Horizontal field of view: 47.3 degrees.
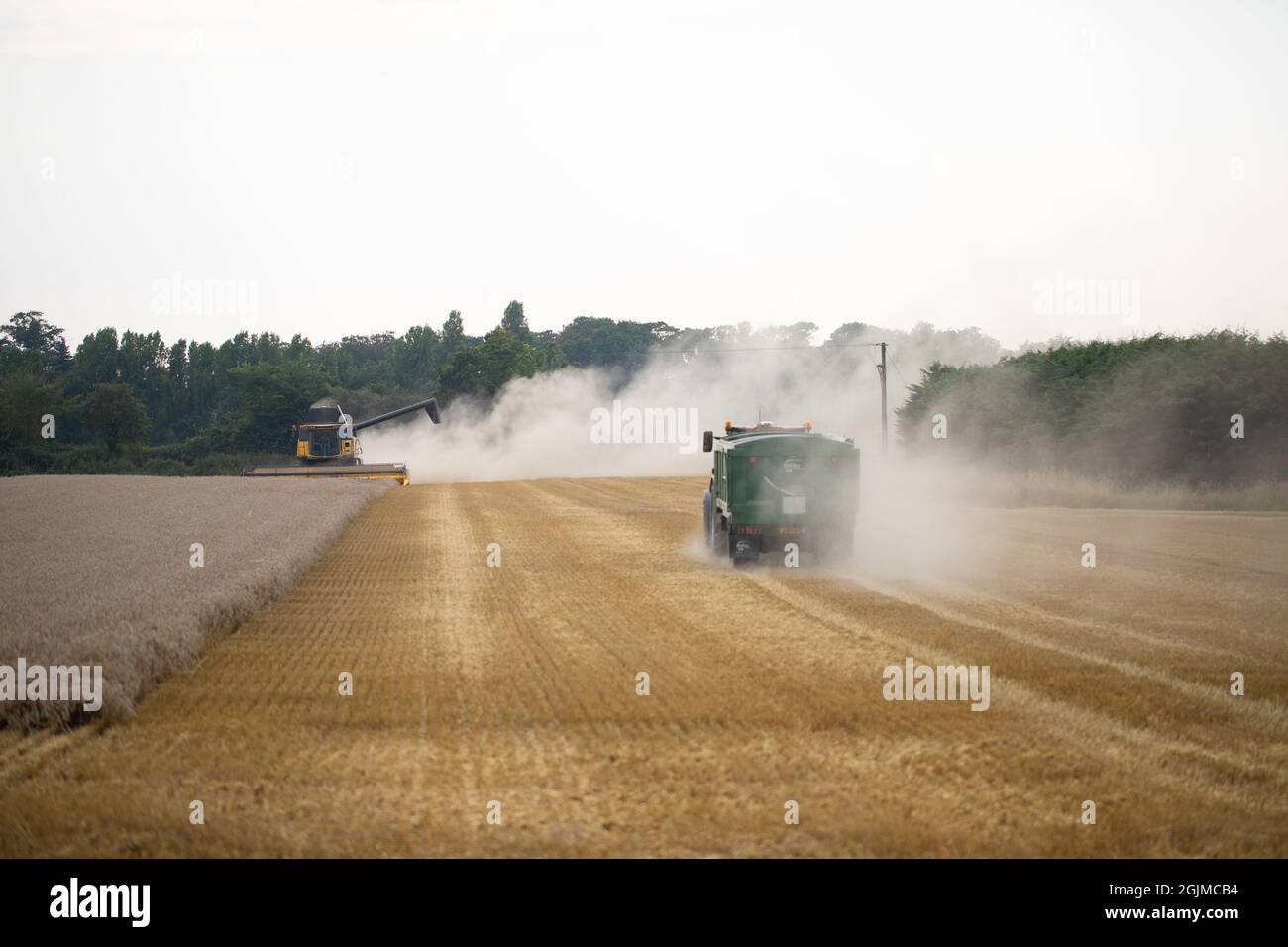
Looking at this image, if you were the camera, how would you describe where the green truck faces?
facing away from the viewer
